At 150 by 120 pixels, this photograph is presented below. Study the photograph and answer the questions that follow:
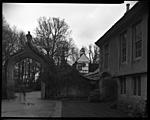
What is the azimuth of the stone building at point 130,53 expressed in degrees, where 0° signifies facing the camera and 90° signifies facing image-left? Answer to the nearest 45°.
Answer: approximately 45°

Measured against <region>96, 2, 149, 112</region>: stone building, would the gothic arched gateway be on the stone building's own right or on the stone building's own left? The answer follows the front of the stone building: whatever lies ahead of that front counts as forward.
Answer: on the stone building's own right

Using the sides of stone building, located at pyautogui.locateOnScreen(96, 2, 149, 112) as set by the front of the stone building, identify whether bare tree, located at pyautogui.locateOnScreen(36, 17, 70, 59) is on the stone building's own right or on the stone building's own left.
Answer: on the stone building's own right
